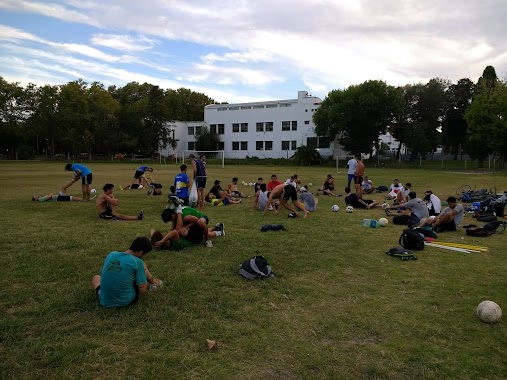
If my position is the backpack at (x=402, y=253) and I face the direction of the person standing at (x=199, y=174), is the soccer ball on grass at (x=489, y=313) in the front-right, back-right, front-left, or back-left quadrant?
back-left

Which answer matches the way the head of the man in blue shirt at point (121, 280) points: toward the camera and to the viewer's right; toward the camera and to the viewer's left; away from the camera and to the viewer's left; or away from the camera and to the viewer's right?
away from the camera and to the viewer's right

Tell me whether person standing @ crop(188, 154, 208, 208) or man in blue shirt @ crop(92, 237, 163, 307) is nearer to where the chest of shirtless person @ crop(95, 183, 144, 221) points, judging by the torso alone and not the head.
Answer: the person standing

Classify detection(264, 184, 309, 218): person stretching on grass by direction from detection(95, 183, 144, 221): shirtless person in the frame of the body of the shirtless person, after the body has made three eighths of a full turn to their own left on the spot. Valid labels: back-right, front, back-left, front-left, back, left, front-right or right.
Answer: back-right

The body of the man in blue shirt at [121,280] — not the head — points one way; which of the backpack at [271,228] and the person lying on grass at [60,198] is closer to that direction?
the backpack

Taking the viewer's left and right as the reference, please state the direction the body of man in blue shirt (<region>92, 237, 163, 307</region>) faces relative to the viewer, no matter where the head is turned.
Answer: facing away from the viewer and to the right of the viewer

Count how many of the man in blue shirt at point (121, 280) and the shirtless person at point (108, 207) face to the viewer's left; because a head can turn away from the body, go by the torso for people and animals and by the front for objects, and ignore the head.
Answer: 0

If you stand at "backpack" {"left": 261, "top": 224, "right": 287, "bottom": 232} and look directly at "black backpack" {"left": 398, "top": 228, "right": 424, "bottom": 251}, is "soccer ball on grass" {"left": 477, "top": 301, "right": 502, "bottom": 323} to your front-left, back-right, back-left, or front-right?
front-right

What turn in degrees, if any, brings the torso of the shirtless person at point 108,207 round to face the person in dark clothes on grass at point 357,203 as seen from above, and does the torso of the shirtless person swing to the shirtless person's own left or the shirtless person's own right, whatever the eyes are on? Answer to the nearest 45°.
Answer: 0° — they already face them

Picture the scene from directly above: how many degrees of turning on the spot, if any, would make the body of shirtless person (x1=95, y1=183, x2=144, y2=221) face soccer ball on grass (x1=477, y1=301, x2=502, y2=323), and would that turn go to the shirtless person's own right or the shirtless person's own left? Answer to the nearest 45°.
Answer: approximately 45° to the shirtless person's own right

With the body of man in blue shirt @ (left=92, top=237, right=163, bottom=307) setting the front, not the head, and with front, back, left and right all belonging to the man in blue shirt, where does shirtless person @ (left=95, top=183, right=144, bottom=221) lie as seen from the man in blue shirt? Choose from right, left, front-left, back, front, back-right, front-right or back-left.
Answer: front-left

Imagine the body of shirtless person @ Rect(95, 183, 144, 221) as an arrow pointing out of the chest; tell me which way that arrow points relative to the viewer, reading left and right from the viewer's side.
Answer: facing to the right of the viewer

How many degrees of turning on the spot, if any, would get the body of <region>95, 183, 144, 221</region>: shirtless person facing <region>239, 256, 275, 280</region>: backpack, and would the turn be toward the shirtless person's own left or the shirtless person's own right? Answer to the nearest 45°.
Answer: approximately 90° to the shirtless person's own right
